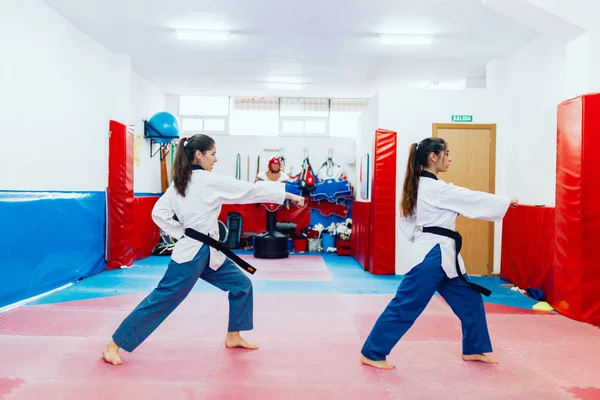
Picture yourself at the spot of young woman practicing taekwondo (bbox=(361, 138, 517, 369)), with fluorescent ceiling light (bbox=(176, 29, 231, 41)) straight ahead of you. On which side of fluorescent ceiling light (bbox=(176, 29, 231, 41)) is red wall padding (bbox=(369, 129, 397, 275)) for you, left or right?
right

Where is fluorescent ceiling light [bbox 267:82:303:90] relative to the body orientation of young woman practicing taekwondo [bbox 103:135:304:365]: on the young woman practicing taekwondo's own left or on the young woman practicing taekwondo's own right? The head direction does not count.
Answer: on the young woman practicing taekwondo's own left

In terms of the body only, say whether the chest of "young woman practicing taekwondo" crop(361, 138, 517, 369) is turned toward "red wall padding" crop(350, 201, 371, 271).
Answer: no

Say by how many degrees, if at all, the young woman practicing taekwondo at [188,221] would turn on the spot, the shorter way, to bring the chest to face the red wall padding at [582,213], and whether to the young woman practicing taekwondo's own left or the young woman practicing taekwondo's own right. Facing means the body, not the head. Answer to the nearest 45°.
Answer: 0° — they already face it

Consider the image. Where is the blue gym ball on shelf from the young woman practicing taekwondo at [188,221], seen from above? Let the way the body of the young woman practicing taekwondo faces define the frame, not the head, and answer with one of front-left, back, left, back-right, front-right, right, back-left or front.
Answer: left

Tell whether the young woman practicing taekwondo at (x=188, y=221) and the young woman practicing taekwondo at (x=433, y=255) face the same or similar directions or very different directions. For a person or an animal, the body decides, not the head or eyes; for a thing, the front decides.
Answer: same or similar directions

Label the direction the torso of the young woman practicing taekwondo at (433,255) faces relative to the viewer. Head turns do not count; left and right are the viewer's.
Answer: facing to the right of the viewer

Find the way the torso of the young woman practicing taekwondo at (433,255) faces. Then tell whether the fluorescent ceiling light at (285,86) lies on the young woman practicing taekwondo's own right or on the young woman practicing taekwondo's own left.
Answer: on the young woman practicing taekwondo's own left

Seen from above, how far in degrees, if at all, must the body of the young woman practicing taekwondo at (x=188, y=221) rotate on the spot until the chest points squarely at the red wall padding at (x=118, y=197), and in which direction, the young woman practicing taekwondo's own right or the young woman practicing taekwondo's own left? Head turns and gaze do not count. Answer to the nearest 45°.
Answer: approximately 90° to the young woman practicing taekwondo's own left

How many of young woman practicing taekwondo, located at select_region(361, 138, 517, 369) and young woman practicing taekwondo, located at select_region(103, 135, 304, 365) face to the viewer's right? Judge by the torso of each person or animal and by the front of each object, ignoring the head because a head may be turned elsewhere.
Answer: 2

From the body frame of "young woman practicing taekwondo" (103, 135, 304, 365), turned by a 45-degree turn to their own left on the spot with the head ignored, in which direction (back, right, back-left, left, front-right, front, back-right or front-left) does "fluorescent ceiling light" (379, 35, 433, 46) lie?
front

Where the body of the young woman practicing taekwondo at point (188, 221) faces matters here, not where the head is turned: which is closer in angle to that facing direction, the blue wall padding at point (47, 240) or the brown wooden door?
the brown wooden door

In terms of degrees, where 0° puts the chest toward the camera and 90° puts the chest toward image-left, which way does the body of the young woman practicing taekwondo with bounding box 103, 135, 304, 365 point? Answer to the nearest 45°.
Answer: approximately 270°
